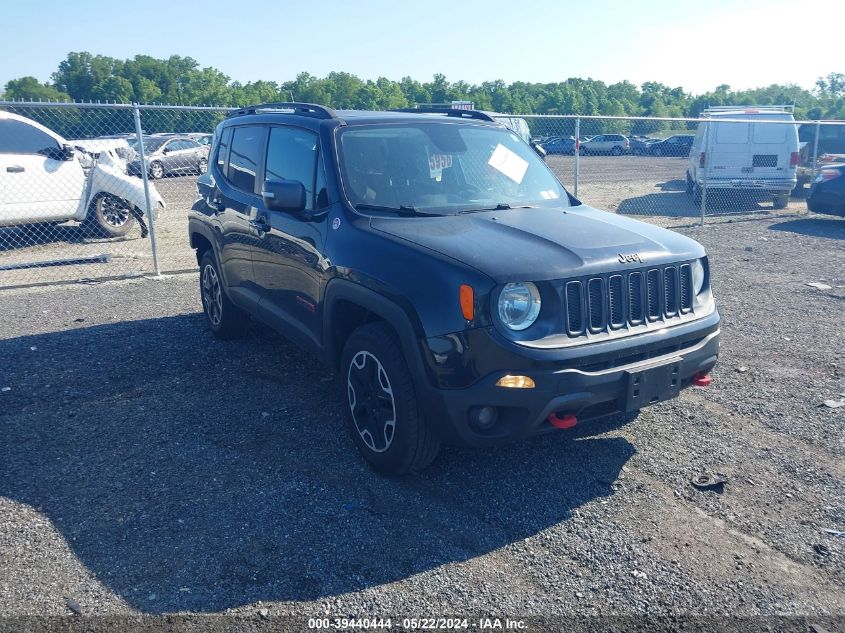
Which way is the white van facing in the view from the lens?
facing away from the viewer

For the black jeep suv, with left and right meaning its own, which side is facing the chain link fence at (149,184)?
back

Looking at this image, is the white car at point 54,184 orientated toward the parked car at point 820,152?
yes

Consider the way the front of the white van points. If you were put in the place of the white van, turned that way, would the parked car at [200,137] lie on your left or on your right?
on your left

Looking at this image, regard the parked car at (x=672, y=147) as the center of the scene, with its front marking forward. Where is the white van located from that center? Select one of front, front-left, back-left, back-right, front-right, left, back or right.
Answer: front-left

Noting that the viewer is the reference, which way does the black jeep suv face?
facing the viewer and to the right of the viewer

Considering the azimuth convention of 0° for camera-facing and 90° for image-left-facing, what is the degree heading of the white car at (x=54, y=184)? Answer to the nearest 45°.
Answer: approximately 270°

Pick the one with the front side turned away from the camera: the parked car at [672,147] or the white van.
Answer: the white van

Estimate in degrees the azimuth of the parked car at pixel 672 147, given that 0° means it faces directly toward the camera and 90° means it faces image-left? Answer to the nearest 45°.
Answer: approximately 45°
